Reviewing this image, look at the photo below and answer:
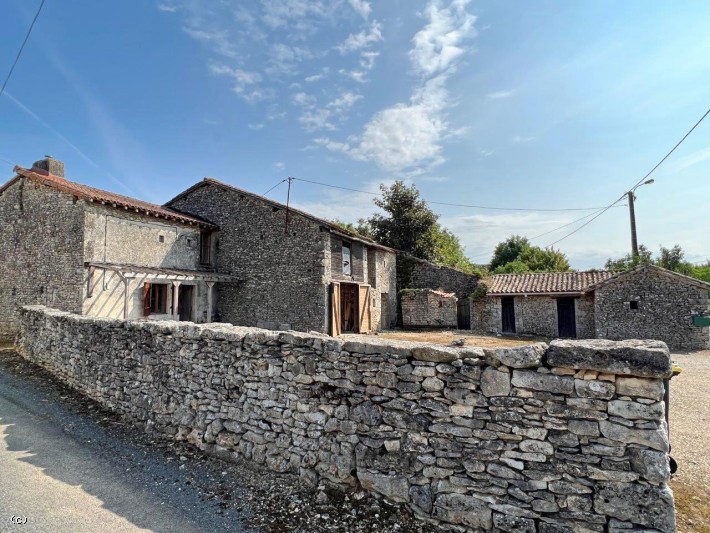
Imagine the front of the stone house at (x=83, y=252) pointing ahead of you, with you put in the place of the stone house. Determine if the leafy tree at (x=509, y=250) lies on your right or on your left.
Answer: on your left

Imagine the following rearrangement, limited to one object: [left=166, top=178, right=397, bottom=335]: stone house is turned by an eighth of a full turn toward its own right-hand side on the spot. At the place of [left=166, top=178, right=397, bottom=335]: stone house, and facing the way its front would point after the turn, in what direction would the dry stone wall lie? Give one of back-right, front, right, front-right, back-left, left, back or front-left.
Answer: front

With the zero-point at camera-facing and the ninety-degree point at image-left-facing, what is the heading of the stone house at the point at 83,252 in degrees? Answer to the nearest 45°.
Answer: approximately 315°

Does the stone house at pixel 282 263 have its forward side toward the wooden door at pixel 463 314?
no

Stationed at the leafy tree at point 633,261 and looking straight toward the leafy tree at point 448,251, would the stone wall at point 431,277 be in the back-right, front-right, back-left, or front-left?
front-left

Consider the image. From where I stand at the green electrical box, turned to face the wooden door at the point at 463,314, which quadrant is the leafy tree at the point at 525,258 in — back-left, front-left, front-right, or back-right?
front-right

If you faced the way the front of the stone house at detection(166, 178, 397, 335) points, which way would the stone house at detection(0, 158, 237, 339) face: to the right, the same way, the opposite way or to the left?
the same way

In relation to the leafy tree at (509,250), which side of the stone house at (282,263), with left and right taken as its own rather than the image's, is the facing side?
left

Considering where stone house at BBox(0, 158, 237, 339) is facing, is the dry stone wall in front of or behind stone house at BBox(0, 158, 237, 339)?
in front

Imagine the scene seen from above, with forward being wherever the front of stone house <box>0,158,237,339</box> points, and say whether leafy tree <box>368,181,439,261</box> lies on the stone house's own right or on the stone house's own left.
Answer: on the stone house's own left

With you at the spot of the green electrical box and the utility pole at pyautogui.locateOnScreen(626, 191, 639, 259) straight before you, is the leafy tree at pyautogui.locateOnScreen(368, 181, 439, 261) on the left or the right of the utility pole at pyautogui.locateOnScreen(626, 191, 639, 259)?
left

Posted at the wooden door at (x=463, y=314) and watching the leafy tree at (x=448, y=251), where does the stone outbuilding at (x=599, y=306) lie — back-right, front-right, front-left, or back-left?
back-right

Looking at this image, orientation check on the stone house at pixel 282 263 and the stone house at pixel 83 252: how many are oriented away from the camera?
0

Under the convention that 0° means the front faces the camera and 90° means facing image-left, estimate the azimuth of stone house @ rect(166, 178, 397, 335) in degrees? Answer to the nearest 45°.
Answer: approximately 315°

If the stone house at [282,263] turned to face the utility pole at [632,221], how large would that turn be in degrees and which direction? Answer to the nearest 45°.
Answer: approximately 45° to its left

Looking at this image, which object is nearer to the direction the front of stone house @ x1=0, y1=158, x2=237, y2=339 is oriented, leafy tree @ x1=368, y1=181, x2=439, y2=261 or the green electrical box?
the green electrical box

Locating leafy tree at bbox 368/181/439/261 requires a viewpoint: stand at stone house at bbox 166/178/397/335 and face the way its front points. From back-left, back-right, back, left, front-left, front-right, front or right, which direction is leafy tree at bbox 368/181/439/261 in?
left
